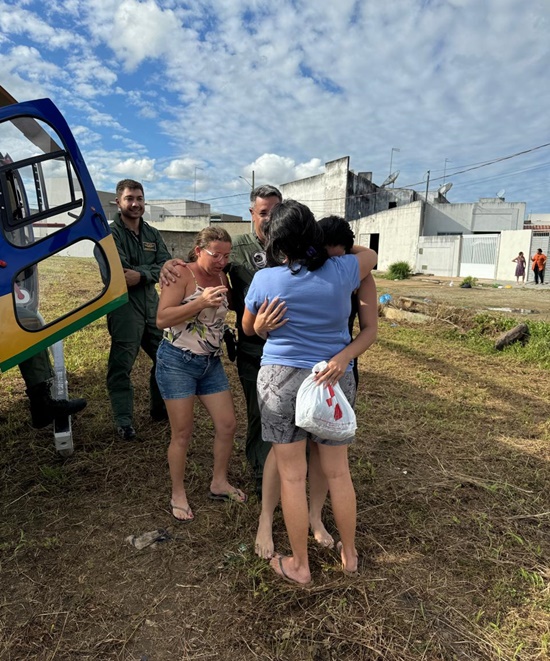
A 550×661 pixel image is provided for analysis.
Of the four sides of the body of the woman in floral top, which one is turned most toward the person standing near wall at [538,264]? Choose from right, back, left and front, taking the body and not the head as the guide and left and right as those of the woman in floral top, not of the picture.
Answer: left

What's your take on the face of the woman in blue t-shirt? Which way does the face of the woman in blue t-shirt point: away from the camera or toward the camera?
away from the camera

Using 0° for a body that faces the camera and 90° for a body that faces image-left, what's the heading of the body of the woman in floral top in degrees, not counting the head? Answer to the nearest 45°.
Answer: approximately 315°

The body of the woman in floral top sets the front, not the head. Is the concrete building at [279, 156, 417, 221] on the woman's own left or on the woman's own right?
on the woman's own left

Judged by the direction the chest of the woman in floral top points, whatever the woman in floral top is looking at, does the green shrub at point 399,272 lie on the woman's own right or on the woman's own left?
on the woman's own left

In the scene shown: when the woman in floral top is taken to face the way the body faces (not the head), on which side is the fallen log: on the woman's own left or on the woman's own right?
on the woman's own left

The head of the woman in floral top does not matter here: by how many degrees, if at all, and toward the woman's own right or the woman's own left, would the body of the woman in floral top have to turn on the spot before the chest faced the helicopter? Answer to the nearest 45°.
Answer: approximately 135° to the woman's own right

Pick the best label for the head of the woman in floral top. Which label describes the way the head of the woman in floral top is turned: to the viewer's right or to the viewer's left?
to the viewer's right

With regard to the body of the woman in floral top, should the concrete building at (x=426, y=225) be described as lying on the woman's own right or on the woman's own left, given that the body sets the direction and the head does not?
on the woman's own left

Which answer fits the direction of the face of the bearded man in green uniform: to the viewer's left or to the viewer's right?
to the viewer's right
